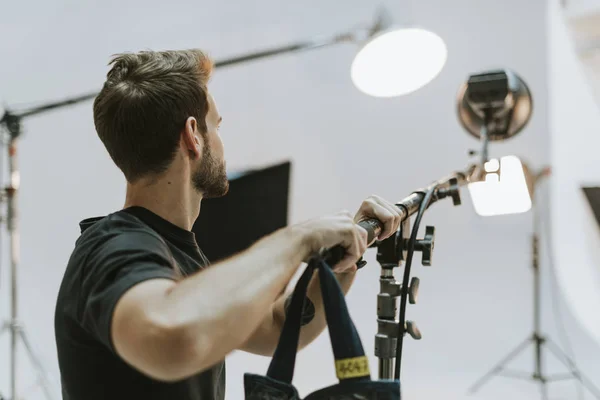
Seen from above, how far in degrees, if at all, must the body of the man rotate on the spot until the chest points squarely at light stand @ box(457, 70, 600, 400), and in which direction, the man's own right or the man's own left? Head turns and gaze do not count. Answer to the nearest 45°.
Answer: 0° — they already face it

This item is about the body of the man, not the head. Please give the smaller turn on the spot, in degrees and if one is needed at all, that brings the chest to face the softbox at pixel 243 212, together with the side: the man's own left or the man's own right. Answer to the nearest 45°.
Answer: approximately 45° to the man's own left

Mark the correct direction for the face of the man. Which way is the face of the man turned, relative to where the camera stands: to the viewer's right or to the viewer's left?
to the viewer's right

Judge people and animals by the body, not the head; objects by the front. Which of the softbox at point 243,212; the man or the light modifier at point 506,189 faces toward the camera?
the light modifier

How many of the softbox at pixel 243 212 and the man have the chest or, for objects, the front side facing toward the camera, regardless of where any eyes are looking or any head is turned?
0

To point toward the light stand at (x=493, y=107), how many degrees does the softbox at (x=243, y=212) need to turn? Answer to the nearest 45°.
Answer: approximately 90° to its right

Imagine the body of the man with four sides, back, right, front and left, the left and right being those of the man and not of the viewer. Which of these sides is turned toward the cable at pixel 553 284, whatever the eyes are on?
front

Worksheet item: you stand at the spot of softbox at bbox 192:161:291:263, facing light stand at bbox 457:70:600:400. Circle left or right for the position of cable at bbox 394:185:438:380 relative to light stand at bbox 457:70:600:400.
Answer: right

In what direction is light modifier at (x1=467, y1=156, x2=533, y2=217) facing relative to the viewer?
toward the camera

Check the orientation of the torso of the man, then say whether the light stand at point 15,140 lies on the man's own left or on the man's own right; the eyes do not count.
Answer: on the man's own left

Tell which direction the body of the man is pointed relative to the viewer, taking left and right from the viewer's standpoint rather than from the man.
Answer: facing away from the viewer and to the right of the viewer

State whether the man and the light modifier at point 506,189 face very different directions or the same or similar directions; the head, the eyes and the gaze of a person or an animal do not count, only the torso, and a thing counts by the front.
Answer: very different directions
